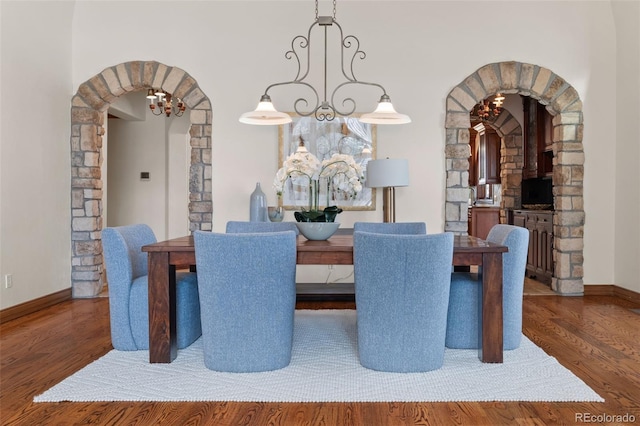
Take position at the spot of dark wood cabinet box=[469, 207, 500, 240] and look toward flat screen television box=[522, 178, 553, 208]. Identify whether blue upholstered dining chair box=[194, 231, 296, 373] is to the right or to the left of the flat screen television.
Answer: right

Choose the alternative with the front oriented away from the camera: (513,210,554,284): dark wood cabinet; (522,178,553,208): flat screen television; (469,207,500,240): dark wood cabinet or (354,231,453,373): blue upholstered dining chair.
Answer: the blue upholstered dining chair

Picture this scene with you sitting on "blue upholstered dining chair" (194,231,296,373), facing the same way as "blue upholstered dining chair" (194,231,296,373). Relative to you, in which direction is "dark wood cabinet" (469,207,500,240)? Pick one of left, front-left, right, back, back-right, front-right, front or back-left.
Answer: front-right

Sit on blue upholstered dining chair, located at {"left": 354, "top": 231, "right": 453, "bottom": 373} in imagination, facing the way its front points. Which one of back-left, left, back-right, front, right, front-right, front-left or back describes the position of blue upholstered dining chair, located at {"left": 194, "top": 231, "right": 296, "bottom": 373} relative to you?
left

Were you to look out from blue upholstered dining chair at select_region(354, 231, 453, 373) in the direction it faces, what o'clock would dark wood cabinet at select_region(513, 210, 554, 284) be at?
The dark wood cabinet is roughly at 1 o'clock from the blue upholstered dining chair.

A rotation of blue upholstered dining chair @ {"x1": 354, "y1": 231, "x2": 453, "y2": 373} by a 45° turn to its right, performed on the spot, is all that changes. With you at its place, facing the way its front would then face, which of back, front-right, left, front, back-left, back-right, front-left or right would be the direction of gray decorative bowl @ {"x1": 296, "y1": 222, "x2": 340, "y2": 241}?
left

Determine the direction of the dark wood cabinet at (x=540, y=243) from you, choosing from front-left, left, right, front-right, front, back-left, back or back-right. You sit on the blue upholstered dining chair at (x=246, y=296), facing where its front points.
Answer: front-right

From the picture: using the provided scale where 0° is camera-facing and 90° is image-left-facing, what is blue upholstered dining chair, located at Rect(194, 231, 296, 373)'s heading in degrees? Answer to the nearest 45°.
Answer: approximately 180°

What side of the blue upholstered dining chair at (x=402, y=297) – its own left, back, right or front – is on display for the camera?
back

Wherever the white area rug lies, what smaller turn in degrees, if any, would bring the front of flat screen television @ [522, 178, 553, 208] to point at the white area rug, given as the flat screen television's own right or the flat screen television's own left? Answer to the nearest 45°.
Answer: approximately 45° to the flat screen television's own left

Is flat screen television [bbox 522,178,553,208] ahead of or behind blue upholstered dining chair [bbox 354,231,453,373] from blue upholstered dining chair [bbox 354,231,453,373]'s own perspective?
ahead

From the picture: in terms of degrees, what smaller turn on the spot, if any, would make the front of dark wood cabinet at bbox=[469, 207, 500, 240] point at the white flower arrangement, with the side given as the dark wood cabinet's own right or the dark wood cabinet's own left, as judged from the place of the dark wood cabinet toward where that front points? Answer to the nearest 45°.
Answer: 0° — it already faces it

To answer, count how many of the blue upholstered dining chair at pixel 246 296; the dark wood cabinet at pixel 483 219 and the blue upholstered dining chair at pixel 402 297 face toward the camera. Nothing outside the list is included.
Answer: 1
